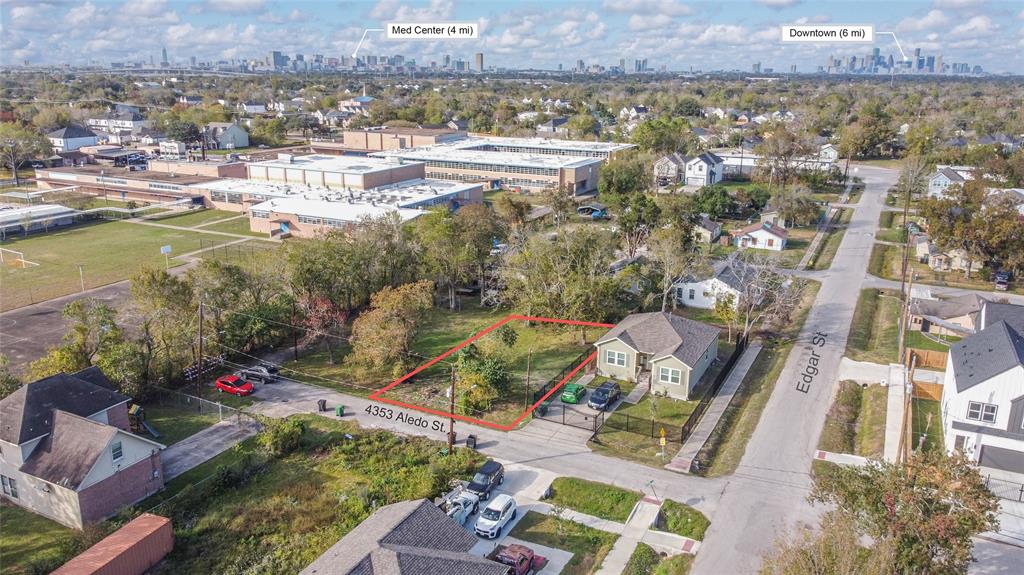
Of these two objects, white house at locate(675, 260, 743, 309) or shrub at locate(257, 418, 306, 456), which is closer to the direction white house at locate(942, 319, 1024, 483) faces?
the shrub

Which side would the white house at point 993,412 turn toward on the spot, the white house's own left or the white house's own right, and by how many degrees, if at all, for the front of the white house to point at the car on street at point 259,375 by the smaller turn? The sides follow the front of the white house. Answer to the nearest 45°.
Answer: approximately 90° to the white house's own right

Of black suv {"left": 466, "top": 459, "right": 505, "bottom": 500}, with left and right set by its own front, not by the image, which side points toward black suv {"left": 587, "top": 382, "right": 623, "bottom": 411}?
back

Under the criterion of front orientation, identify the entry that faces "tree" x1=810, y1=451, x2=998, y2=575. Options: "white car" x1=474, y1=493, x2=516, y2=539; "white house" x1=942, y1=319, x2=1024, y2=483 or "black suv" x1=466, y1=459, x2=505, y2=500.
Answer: the white house

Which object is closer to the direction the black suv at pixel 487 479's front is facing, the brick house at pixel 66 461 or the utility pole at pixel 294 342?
the brick house

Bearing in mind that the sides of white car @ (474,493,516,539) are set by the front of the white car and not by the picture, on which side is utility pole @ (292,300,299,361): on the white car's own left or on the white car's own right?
on the white car's own right

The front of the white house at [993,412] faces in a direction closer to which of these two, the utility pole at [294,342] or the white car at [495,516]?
the white car

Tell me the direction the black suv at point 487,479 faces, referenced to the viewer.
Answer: facing the viewer and to the left of the viewer

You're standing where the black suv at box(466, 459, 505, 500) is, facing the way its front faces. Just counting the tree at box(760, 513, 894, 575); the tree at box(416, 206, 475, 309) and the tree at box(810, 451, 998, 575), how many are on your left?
2

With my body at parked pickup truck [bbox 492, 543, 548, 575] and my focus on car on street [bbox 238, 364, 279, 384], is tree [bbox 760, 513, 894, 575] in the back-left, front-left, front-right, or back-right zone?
back-right

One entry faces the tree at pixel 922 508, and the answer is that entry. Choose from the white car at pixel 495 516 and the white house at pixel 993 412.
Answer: the white house

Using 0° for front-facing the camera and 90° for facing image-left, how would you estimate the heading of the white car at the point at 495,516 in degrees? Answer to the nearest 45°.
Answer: approximately 45°

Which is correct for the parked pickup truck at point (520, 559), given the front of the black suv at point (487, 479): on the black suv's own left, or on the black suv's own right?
on the black suv's own left

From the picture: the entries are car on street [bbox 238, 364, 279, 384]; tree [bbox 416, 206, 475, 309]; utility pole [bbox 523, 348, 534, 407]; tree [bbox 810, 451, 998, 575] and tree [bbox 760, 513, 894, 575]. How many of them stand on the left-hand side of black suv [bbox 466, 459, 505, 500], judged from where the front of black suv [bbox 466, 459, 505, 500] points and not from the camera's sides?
2
